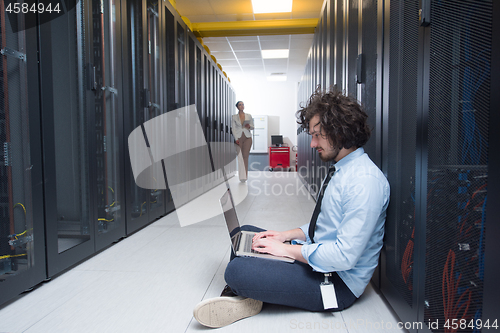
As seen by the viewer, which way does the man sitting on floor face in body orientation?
to the viewer's left

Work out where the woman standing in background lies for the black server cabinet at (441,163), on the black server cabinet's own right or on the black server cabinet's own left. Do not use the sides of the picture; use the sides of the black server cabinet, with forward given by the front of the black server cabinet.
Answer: on the black server cabinet's own right

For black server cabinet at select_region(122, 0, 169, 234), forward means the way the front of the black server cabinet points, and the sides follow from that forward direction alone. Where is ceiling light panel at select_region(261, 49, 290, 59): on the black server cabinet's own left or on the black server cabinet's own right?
on the black server cabinet's own left

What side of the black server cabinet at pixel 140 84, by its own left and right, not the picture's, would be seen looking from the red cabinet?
left

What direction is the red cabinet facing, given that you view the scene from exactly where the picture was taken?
facing the viewer

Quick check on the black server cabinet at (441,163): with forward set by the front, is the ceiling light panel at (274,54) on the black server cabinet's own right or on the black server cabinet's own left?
on the black server cabinet's own right

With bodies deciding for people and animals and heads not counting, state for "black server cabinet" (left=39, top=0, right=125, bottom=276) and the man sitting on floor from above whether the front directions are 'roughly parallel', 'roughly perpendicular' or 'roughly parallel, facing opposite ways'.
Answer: roughly parallel, facing opposite ways

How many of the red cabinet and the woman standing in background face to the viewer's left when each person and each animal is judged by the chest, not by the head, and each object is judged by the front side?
0

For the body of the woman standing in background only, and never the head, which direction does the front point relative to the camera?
toward the camera

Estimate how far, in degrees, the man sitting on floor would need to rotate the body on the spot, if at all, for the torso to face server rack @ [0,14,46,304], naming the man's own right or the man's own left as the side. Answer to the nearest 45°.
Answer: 0° — they already face it

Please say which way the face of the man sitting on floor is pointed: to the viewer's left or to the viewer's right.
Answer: to the viewer's left

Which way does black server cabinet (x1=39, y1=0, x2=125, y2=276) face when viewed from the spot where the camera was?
facing the viewer and to the right of the viewer
